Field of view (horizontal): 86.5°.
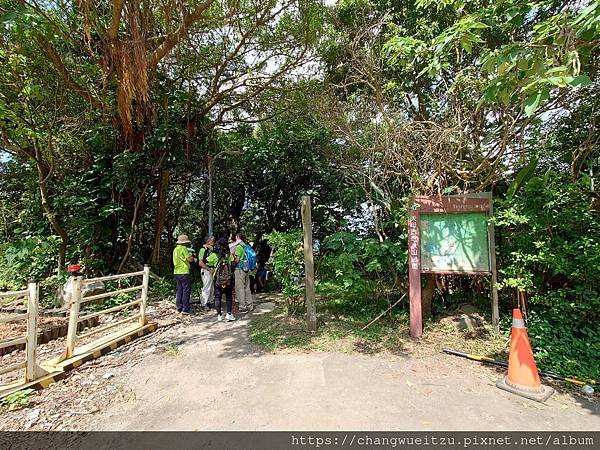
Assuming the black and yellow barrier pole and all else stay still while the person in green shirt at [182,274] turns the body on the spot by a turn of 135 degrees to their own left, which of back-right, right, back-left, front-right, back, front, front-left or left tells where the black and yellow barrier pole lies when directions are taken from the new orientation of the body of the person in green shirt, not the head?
back-left

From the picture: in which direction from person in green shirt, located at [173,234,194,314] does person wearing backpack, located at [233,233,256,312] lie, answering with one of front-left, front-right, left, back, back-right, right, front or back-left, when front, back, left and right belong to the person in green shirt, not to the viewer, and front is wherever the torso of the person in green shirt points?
front-right

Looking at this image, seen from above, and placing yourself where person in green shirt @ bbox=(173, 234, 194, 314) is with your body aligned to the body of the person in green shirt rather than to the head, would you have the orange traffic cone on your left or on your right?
on your right

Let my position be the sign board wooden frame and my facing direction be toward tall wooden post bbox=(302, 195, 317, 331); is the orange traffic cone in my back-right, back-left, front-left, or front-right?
back-left

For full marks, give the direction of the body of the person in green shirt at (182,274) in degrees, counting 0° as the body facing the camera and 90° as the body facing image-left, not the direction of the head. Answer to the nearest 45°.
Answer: approximately 225°
